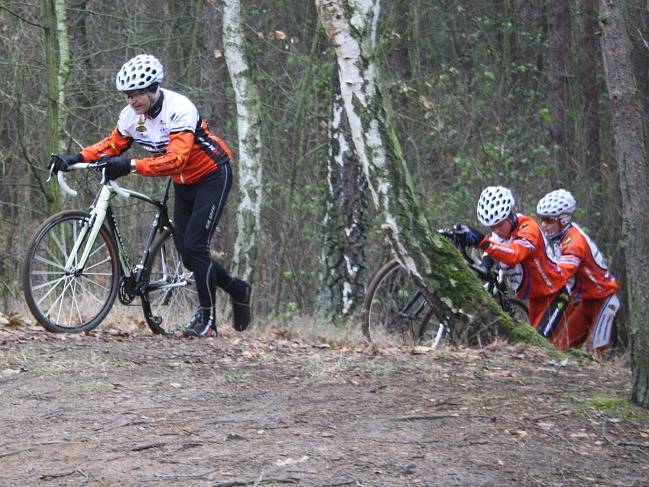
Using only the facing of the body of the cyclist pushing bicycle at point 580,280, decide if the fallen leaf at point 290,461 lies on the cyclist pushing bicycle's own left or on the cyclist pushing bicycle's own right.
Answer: on the cyclist pushing bicycle's own left

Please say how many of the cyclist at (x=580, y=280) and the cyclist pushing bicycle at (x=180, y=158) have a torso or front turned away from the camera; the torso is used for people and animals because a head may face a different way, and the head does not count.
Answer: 0

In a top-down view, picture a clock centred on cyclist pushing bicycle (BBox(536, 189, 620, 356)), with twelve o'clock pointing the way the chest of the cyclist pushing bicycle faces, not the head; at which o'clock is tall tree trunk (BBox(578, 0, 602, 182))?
The tall tree trunk is roughly at 3 o'clock from the cyclist pushing bicycle.

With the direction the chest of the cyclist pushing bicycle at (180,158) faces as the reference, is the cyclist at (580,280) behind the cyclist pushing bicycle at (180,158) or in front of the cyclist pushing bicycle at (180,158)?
behind

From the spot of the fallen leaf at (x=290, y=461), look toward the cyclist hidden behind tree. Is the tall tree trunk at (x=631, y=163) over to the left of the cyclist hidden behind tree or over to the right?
right

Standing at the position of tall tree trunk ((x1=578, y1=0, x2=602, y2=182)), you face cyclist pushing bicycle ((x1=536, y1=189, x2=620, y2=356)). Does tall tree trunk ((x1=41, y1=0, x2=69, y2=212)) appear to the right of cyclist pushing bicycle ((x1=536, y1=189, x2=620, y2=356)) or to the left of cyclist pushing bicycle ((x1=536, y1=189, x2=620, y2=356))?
right

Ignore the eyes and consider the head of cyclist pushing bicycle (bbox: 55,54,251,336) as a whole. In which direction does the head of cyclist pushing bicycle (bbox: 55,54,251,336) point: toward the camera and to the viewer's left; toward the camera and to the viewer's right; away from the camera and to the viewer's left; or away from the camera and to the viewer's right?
toward the camera and to the viewer's left

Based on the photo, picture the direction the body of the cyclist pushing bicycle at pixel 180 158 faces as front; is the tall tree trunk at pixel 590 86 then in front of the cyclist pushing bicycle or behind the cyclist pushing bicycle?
behind

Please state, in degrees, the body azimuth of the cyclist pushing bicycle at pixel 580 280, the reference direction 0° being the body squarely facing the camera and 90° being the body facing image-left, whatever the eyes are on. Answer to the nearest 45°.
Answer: approximately 90°

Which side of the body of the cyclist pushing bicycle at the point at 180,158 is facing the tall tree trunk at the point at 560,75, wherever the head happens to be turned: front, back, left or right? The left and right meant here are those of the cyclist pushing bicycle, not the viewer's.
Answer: back

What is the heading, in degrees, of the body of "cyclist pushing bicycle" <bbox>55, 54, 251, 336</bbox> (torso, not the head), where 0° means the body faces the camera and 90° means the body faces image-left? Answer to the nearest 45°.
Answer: approximately 45°

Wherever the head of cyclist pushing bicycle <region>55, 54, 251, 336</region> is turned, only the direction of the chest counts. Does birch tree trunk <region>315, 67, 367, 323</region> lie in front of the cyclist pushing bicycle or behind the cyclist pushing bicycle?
behind

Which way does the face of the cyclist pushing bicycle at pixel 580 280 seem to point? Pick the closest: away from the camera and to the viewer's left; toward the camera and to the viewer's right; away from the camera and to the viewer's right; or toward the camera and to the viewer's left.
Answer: toward the camera and to the viewer's left
